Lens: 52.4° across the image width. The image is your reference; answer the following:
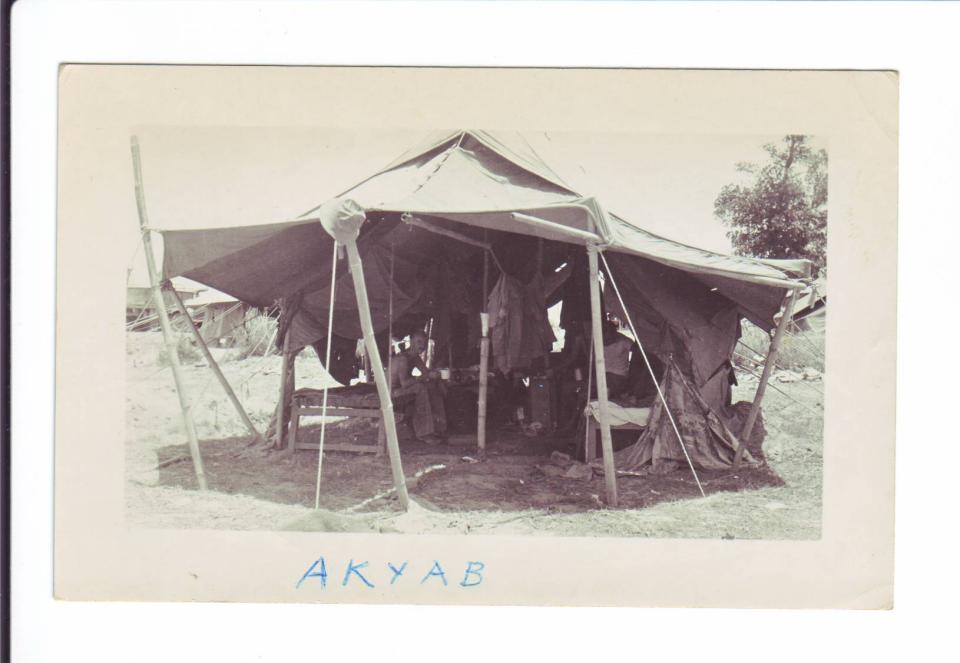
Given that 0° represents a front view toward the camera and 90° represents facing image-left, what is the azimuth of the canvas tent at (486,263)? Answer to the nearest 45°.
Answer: approximately 0°
